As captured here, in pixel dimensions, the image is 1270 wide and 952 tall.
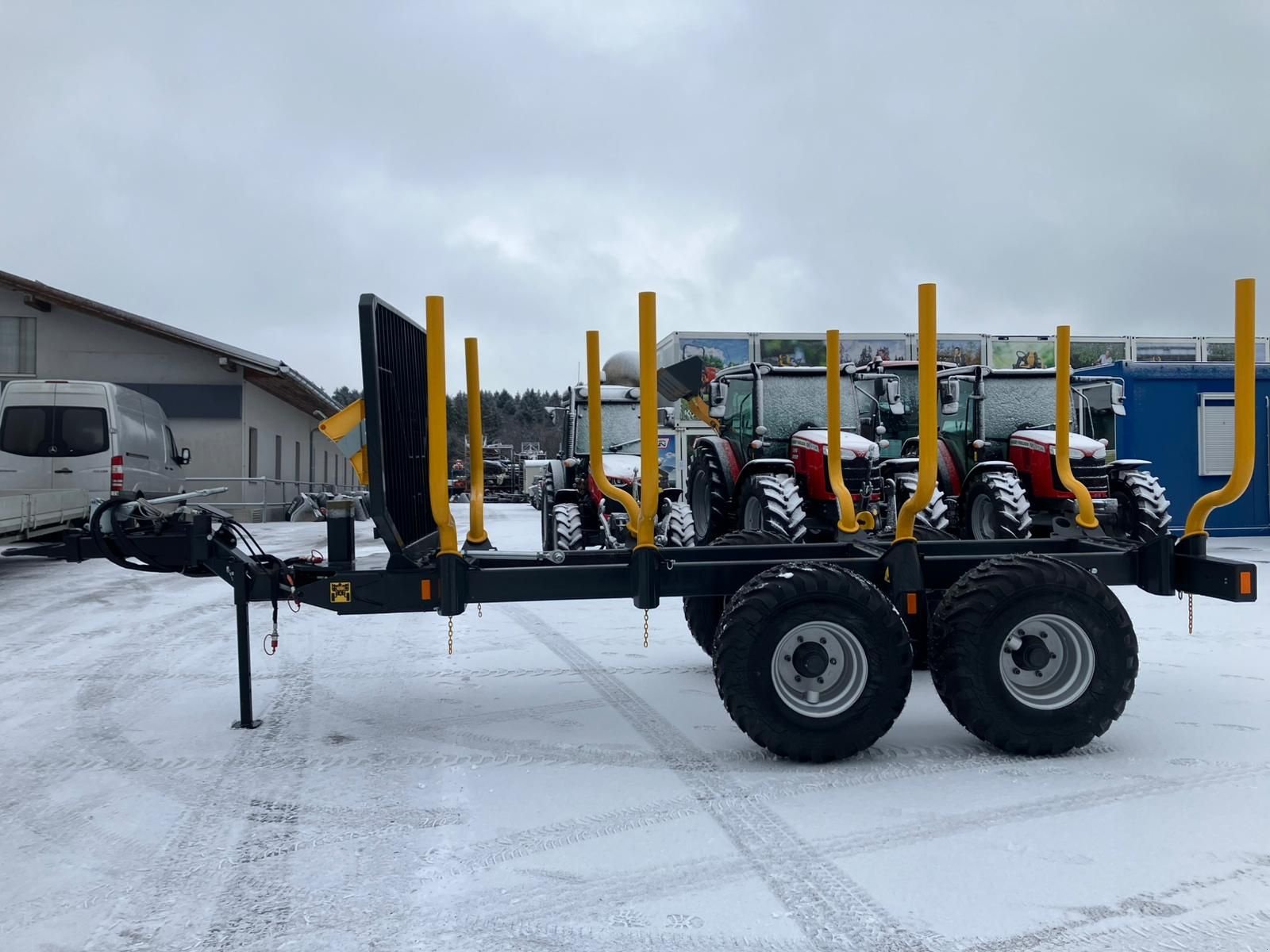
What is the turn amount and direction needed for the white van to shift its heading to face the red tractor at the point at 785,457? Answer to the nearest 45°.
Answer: approximately 90° to its right

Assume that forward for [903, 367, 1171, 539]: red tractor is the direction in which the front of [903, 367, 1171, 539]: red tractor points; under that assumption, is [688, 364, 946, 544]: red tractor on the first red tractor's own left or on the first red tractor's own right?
on the first red tractor's own right

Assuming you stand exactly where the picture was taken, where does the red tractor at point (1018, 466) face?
facing the viewer and to the right of the viewer

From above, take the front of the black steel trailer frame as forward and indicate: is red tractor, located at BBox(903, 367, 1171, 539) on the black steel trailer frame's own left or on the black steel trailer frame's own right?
on the black steel trailer frame's own right

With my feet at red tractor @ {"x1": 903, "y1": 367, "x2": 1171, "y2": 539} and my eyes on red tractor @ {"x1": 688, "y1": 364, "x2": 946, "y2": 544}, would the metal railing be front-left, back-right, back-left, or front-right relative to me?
front-right

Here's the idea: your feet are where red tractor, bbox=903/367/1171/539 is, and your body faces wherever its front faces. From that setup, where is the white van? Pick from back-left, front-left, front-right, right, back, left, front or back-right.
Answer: back-right

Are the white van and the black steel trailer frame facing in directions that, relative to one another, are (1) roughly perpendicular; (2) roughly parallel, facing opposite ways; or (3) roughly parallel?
roughly perpendicular

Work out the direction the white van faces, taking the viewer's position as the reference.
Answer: facing away from the viewer and to the right of the viewer

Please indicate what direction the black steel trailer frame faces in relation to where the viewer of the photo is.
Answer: facing to the left of the viewer

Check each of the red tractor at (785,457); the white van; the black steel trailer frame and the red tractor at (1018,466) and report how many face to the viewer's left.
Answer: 1

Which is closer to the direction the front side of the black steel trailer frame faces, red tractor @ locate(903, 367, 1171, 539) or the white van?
the white van

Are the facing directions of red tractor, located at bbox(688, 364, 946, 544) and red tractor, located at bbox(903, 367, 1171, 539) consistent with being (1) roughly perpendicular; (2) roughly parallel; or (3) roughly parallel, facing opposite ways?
roughly parallel

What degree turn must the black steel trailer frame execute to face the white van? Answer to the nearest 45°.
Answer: approximately 45° to its right

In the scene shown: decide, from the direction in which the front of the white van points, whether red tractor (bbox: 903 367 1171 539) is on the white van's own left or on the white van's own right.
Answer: on the white van's own right
